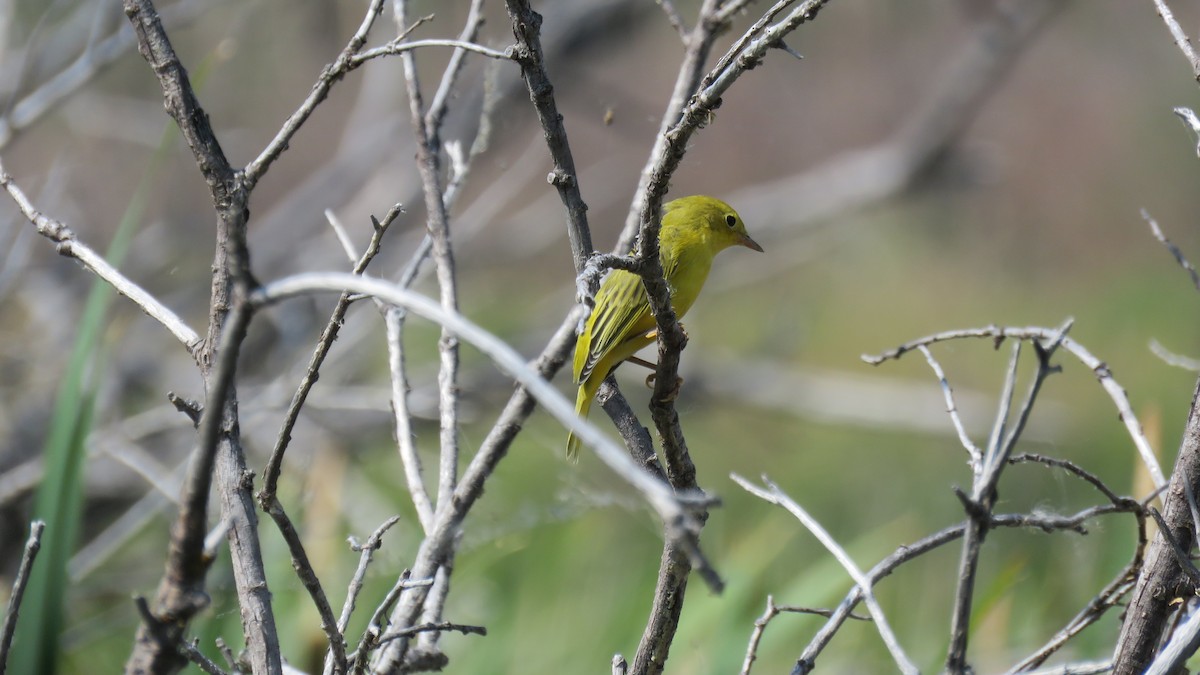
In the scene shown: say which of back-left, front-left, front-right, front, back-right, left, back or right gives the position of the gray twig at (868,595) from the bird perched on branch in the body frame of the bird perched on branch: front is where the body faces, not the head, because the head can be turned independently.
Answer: right

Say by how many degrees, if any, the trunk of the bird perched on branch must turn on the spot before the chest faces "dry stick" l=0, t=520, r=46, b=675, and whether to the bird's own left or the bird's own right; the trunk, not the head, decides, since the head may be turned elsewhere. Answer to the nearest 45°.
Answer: approximately 135° to the bird's own right

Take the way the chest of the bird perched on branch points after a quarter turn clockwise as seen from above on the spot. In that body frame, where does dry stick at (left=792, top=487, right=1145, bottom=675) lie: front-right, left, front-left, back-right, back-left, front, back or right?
left

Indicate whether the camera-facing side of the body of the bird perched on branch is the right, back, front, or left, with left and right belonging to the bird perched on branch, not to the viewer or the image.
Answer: right

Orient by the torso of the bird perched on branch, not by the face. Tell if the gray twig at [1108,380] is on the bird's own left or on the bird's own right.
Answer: on the bird's own right
